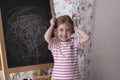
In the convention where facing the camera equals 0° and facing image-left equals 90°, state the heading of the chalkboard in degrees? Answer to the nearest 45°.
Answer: approximately 0°

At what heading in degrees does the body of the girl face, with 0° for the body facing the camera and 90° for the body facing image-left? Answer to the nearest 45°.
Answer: approximately 0°

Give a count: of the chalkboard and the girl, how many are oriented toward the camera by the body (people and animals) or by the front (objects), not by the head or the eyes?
2
